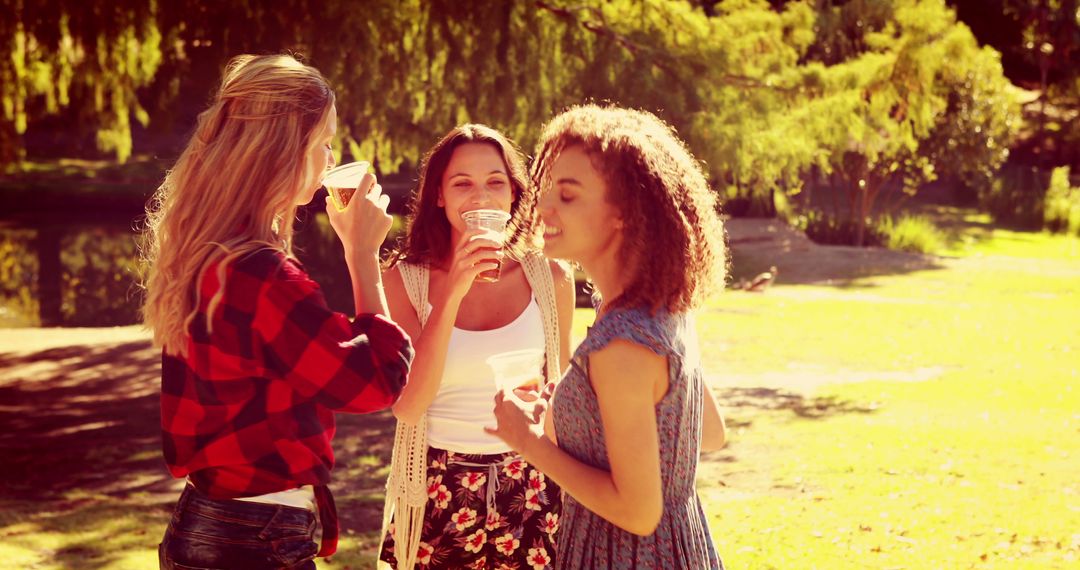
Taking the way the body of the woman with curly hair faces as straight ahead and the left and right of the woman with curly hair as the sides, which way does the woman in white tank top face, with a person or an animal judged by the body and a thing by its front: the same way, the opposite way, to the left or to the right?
to the left

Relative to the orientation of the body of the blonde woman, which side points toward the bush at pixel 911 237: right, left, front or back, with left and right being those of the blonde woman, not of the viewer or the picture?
front

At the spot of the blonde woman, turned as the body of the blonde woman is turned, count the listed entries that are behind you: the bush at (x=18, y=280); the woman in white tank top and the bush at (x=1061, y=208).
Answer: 0

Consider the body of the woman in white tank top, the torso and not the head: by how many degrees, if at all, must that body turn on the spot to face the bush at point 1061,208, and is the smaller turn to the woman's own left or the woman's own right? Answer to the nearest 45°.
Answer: approximately 135° to the woman's own left

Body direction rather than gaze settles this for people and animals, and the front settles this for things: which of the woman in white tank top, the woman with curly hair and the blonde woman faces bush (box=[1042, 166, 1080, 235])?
the blonde woman

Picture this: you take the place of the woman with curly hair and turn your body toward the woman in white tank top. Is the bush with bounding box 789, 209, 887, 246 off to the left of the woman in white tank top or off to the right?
right

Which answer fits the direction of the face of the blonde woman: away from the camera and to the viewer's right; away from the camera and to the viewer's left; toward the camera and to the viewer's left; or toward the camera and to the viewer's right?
away from the camera and to the viewer's right

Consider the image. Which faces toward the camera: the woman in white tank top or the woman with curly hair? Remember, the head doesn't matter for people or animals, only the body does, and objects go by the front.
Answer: the woman in white tank top

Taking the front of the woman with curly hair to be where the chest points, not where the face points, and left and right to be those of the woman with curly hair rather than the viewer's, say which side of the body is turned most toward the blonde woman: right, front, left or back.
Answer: front

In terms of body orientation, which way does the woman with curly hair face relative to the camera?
to the viewer's left

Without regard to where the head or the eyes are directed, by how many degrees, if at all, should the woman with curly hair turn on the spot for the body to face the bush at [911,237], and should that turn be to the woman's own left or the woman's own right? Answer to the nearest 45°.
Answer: approximately 90° to the woman's own right

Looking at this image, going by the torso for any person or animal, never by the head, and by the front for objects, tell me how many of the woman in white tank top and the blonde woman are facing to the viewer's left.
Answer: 0

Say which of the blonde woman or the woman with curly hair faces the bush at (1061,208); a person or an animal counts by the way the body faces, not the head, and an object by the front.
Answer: the blonde woman

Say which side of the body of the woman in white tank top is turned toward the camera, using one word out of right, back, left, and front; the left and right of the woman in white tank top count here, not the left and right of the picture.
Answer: front

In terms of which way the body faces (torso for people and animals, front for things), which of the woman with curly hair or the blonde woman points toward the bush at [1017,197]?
the blonde woman

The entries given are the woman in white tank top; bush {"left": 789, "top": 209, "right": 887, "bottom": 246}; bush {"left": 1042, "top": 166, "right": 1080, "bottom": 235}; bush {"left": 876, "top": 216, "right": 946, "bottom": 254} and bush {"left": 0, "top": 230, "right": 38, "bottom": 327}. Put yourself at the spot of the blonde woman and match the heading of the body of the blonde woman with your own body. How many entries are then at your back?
0

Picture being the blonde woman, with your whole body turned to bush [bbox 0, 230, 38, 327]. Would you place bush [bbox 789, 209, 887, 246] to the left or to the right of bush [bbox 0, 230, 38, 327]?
right

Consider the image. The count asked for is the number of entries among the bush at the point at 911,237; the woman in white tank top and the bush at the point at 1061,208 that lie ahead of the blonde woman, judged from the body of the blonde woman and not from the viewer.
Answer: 3

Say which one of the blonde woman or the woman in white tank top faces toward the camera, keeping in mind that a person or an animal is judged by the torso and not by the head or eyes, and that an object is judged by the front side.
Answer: the woman in white tank top

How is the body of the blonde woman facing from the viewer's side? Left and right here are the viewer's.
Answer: facing away from the viewer and to the right of the viewer

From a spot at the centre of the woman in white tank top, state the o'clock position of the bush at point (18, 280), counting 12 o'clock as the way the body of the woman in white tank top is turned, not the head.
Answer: The bush is roughly at 5 o'clock from the woman in white tank top.
